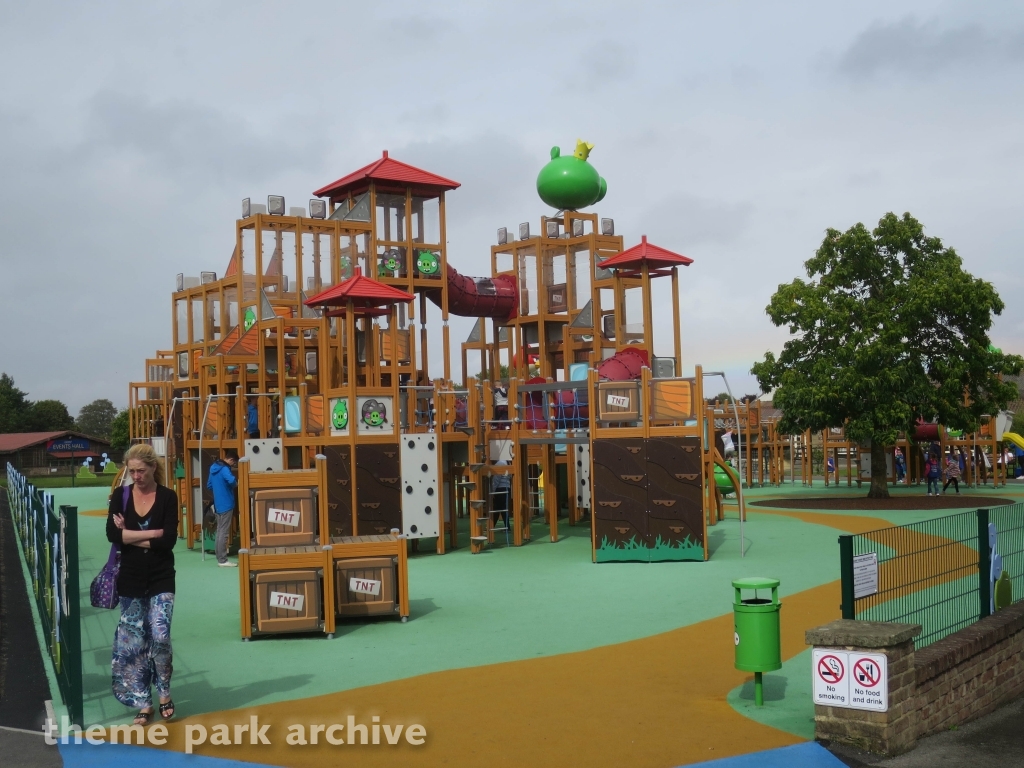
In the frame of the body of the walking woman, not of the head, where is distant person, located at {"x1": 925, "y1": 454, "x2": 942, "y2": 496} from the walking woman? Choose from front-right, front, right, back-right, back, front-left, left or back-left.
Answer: back-left

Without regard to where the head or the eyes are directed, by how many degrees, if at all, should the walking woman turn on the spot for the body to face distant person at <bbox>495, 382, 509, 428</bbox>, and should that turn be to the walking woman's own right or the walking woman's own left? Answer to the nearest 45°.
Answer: approximately 135° to the walking woman's own left

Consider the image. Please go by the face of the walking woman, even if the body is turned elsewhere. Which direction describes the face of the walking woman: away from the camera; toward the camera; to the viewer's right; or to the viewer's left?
toward the camera

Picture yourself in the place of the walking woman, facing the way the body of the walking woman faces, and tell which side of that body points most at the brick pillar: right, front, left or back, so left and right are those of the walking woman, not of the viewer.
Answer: left

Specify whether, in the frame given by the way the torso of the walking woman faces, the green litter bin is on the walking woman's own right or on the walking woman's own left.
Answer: on the walking woman's own left

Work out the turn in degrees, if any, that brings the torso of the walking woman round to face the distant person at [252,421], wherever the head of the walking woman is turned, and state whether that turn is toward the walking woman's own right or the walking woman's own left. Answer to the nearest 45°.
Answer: approximately 180°

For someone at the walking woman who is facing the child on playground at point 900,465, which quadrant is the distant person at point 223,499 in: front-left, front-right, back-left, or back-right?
front-left

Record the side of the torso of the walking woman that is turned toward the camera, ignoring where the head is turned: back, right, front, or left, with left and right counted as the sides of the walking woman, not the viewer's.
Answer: front

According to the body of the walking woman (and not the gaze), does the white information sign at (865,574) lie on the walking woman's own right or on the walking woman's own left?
on the walking woman's own left

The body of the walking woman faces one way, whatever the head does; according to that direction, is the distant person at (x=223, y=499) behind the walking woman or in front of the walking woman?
behind

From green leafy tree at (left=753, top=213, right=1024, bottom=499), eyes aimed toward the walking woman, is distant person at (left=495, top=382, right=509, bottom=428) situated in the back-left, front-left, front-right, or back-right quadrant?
front-right
